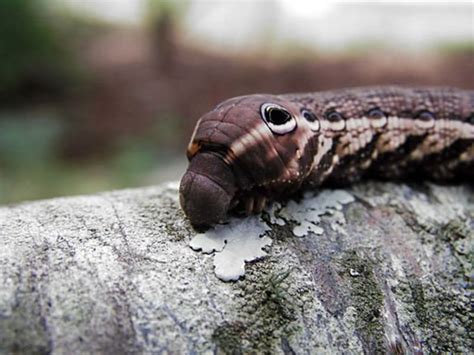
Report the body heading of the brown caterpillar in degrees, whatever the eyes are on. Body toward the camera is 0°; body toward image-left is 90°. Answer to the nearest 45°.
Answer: approximately 90°
